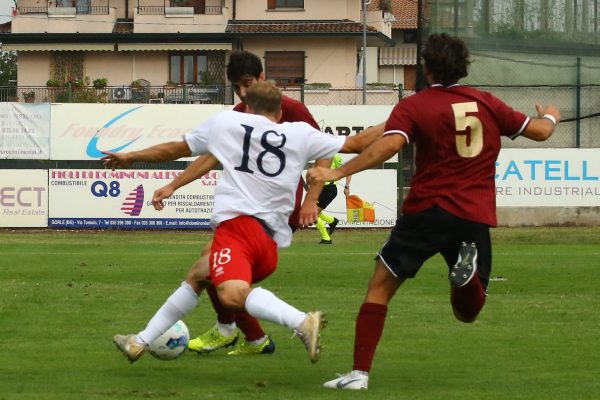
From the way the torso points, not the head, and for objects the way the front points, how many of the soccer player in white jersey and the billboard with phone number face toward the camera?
1

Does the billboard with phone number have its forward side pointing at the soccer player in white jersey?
yes

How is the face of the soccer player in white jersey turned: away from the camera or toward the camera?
away from the camera

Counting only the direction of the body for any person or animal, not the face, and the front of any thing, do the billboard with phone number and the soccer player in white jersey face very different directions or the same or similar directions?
very different directions

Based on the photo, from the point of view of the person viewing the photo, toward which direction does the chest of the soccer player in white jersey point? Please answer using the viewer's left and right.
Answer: facing away from the viewer

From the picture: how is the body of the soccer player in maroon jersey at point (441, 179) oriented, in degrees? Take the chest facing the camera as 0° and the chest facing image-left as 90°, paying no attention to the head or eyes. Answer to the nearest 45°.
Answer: approximately 135°

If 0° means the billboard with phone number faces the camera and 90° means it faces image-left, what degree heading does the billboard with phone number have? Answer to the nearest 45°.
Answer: approximately 0°

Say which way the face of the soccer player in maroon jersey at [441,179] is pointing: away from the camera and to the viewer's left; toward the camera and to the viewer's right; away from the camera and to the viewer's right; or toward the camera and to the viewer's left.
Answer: away from the camera and to the viewer's left

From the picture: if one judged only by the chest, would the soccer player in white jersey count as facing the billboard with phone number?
yes

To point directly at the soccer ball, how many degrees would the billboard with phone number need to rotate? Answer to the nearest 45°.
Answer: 0° — it already faces it
